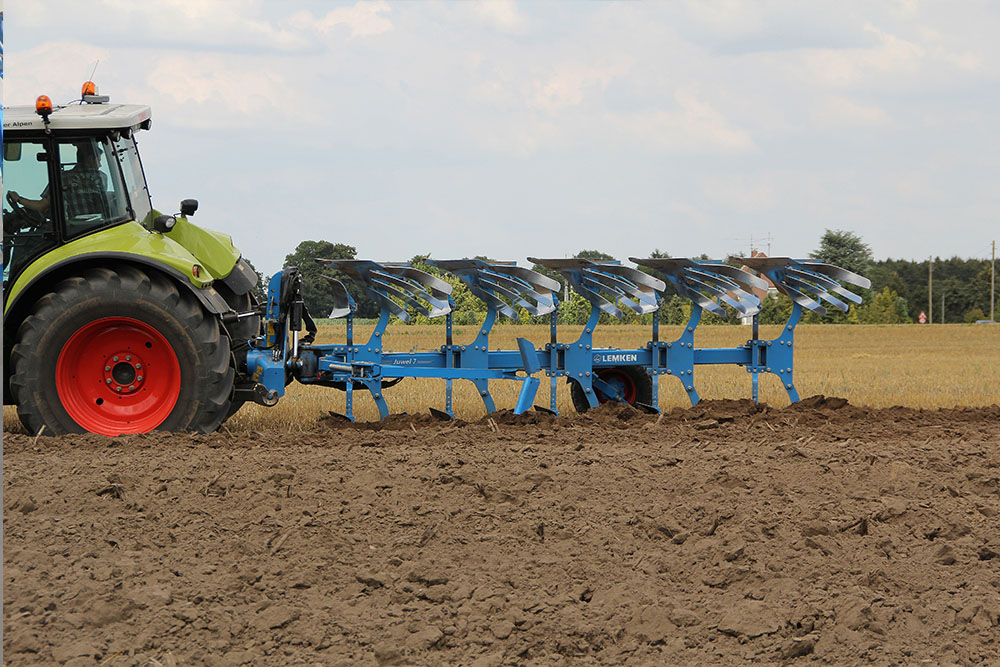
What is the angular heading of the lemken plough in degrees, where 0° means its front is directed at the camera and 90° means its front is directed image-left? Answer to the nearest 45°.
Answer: approximately 90°

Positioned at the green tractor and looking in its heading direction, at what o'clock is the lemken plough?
The lemken plough is roughly at 6 o'clock from the green tractor.

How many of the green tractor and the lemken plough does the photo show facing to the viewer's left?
2

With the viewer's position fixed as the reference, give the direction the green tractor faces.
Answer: facing to the left of the viewer

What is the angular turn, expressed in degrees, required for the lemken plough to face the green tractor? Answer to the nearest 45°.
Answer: approximately 45° to its left

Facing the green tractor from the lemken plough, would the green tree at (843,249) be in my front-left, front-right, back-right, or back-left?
back-right

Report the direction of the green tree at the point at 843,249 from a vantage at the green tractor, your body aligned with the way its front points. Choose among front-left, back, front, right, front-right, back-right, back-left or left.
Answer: back-right

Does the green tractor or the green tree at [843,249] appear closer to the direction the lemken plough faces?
the green tractor
